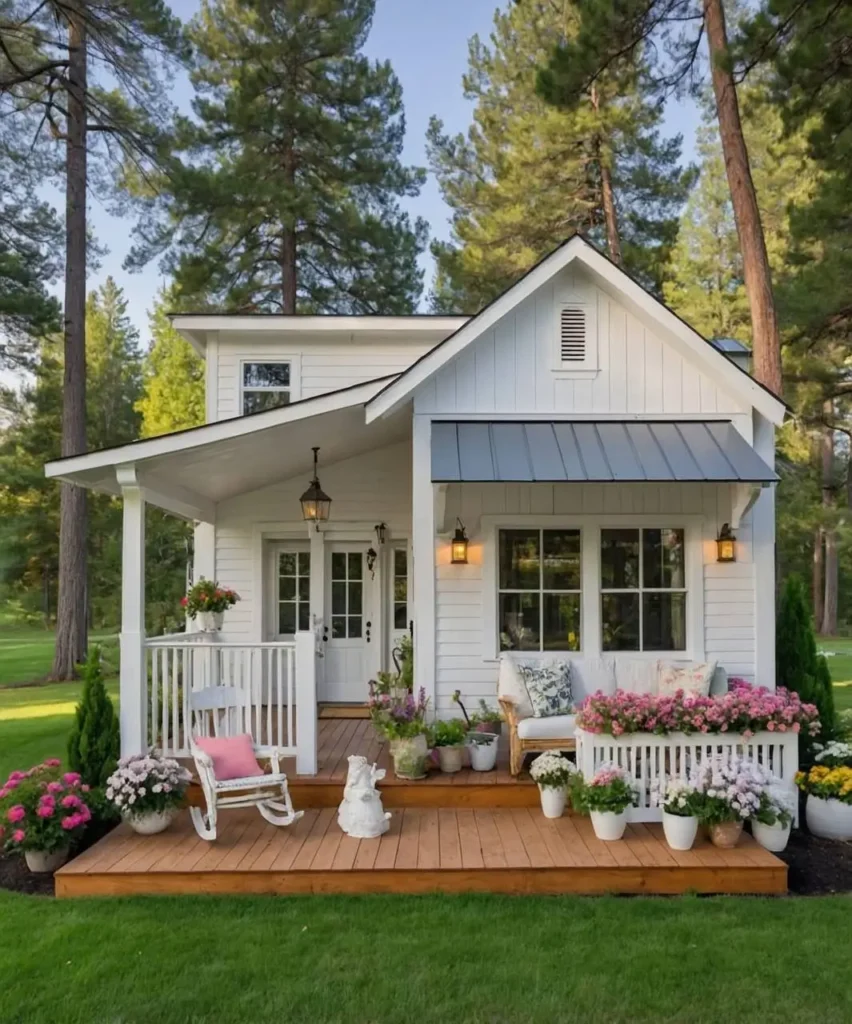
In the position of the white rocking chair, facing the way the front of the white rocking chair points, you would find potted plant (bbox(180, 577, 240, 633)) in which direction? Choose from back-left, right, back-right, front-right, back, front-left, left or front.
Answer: back-left

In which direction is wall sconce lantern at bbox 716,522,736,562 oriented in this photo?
toward the camera

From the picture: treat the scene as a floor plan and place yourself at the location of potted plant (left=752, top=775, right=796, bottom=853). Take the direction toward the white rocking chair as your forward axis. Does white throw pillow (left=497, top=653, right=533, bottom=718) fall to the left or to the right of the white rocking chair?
right

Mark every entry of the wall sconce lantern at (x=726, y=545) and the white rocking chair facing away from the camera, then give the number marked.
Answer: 0

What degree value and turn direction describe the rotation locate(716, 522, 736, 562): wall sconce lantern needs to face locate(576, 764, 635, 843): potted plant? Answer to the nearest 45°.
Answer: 0° — it already faces it

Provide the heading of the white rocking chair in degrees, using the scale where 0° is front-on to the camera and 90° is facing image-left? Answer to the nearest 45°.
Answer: approximately 315°

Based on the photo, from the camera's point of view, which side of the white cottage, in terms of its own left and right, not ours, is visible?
front

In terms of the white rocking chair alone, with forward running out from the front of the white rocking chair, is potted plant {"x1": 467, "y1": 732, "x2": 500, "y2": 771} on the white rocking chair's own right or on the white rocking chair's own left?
on the white rocking chair's own left

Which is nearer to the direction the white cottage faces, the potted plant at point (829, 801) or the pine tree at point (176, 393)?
the potted plant

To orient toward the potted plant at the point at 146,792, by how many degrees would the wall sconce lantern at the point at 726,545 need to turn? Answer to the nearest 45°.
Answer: approximately 45° to its right

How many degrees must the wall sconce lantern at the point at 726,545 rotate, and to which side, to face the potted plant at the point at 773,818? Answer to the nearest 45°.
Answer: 0° — it already faces it

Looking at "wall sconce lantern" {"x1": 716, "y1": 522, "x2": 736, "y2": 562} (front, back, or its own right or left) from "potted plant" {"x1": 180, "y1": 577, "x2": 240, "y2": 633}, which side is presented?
right

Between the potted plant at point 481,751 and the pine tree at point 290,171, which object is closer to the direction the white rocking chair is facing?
the potted plant

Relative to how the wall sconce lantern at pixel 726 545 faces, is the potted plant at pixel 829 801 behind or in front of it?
in front

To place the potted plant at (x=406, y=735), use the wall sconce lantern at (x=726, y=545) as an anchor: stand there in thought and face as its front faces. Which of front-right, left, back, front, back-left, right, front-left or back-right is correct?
front-right

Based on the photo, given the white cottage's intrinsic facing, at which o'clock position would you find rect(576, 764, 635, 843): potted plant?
The potted plant is roughly at 12 o'clock from the white cottage.
